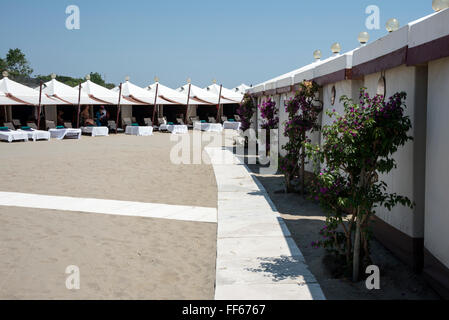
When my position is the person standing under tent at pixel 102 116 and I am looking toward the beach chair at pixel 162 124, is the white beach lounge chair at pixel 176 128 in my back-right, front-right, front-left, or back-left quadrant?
front-right

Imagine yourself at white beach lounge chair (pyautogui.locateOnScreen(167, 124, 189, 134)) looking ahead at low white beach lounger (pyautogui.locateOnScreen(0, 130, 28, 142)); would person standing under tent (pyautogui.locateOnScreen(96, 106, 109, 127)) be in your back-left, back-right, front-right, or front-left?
front-right

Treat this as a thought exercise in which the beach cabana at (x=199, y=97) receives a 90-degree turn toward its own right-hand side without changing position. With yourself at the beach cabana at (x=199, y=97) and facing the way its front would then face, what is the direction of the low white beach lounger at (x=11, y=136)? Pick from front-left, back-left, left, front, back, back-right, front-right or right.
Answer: front

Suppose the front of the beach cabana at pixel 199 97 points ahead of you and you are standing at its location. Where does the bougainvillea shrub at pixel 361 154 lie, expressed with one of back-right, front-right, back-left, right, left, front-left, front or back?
front-left

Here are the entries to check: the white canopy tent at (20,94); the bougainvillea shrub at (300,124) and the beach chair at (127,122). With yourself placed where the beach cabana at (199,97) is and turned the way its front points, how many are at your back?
0

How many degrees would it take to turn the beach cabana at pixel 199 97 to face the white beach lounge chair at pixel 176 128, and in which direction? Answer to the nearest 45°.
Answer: approximately 45° to its right

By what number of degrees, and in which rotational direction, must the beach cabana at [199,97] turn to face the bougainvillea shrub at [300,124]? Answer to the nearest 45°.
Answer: approximately 45° to its left
